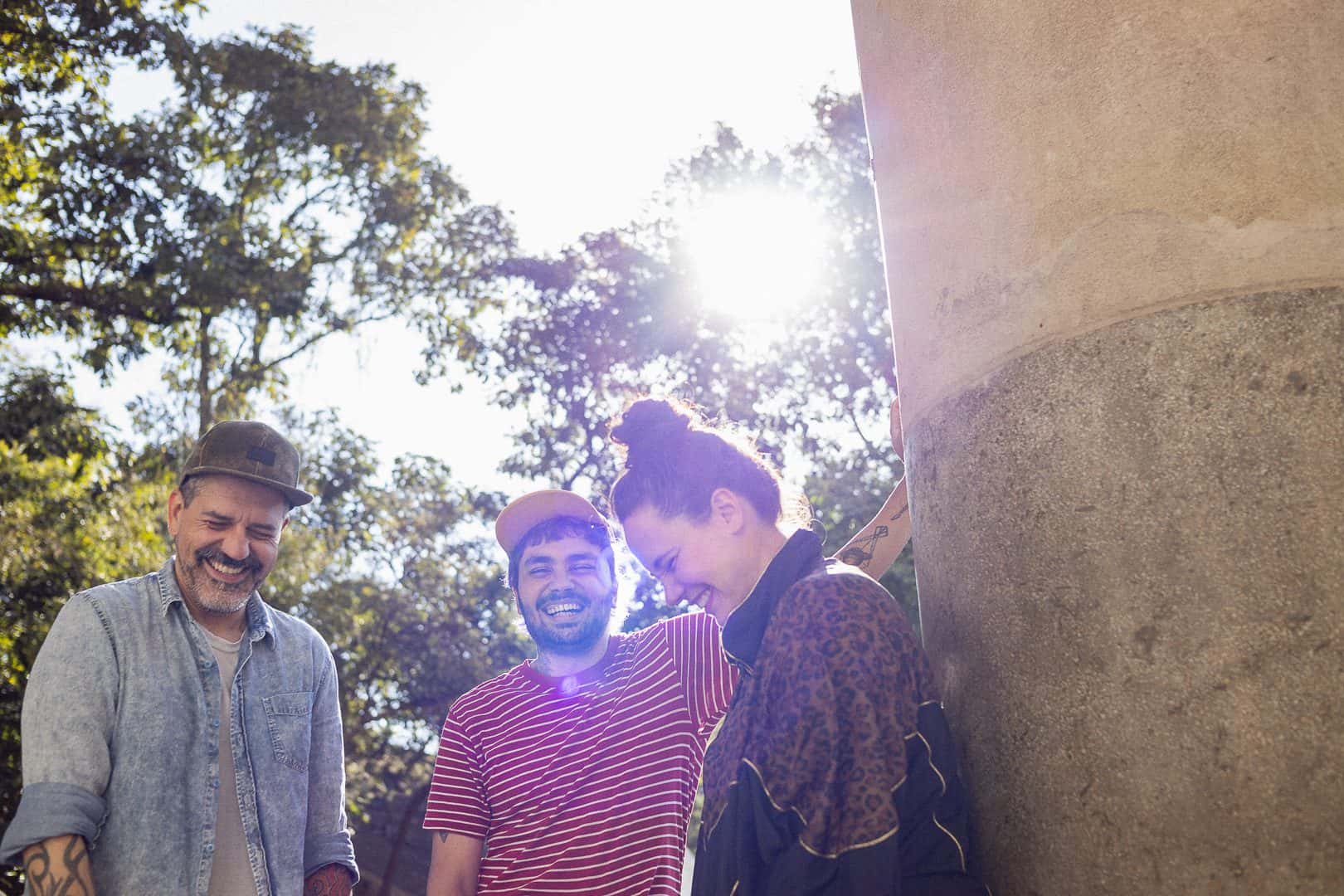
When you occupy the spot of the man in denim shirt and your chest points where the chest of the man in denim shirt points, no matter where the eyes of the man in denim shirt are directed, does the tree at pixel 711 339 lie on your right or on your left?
on your left

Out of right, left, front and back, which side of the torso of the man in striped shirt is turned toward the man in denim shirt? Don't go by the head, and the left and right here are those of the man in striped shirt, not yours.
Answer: right

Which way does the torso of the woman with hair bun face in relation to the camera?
to the viewer's left

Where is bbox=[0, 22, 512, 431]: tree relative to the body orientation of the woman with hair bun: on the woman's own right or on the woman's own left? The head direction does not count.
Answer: on the woman's own right

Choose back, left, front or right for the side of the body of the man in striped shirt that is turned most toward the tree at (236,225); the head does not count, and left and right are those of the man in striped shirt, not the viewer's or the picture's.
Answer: back

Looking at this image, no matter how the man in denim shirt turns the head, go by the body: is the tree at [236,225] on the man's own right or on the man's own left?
on the man's own left

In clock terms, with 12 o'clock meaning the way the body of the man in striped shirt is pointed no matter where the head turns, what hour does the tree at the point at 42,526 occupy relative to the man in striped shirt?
The tree is roughly at 5 o'clock from the man in striped shirt.

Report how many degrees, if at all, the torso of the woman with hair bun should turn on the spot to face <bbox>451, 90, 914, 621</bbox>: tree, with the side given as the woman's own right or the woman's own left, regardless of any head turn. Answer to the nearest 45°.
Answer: approximately 90° to the woman's own right

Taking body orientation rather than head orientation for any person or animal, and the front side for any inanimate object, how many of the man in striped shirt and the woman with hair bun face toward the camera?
1

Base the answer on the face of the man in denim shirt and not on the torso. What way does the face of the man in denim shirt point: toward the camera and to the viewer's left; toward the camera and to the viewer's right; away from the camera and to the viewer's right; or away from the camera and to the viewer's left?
toward the camera and to the viewer's right
